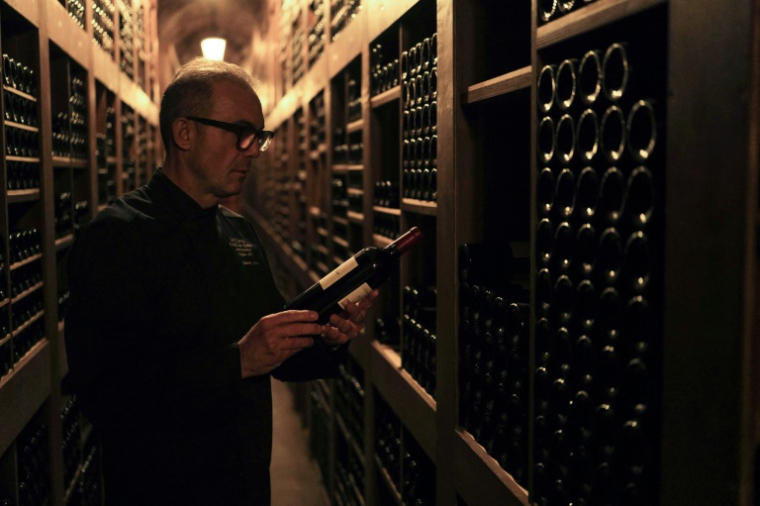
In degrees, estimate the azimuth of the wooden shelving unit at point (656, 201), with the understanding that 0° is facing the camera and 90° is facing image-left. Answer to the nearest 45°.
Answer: approximately 45°

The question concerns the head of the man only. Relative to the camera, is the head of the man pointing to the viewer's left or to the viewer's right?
to the viewer's right

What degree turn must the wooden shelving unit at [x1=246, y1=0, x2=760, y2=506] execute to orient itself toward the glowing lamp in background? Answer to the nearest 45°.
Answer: approximately 90° to its right

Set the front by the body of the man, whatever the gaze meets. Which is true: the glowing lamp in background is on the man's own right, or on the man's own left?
on the man's own left

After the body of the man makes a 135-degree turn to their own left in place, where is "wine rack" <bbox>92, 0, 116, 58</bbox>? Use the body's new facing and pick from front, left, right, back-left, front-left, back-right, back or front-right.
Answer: front

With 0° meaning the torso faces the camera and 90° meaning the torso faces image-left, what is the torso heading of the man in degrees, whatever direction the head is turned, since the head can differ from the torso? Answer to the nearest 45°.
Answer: approximately 315°
